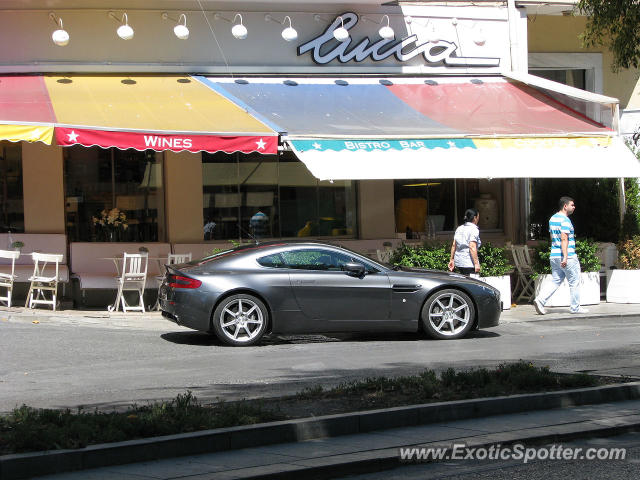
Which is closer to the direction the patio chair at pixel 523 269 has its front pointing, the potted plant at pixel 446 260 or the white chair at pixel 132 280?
the potted plant

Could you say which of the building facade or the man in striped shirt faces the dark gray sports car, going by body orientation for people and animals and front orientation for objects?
the building facade

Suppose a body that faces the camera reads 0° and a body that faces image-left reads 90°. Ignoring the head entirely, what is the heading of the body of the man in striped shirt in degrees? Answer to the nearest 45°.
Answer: approximately 270°

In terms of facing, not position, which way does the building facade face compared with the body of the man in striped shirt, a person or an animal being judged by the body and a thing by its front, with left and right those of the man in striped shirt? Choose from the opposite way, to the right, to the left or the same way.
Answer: to the right

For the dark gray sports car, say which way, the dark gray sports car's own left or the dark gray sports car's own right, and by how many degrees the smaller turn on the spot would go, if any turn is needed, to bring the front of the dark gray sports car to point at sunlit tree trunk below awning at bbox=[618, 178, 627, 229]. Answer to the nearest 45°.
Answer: approximately 45° to the dark gray sports car's own left

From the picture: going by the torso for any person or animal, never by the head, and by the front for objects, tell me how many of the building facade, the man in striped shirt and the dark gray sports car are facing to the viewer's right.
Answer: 2

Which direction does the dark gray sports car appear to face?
to the viewer's right

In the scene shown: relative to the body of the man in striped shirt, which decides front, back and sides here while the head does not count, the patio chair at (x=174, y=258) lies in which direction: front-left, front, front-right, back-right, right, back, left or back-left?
back

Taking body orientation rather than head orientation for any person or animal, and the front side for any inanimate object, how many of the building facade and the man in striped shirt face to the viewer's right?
1

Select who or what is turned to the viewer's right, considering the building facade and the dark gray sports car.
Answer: the dark gray sports car
